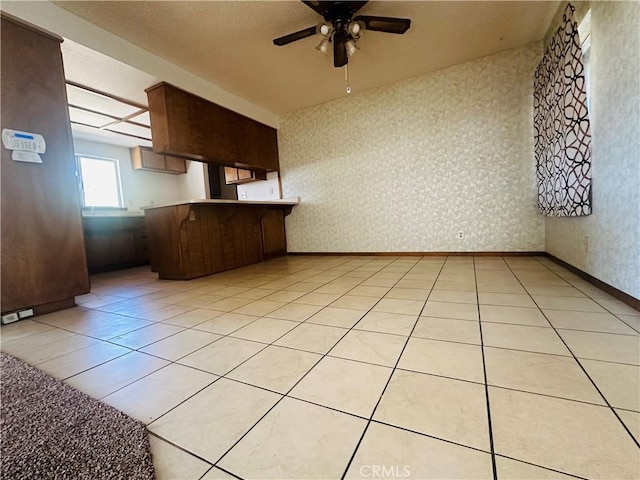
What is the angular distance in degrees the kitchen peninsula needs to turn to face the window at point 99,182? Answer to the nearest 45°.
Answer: approximately 180°

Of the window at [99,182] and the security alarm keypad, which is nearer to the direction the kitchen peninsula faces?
the security alarm keypad

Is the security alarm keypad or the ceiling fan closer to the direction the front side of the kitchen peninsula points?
the ceiling fan

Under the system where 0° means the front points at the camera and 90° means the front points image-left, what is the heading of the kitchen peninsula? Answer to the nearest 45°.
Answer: approximately 315°

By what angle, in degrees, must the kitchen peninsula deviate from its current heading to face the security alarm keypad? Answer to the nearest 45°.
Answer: approximately 90° to its right
